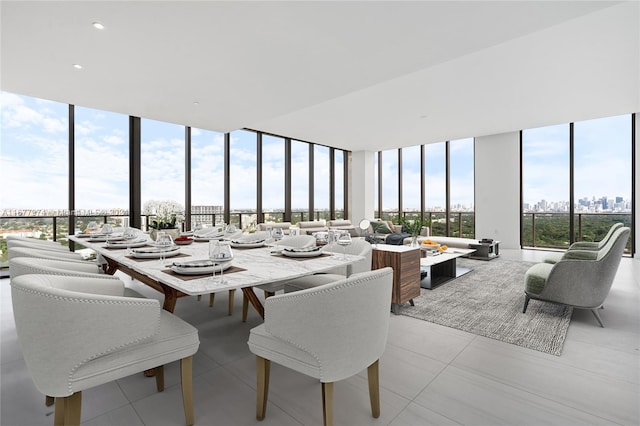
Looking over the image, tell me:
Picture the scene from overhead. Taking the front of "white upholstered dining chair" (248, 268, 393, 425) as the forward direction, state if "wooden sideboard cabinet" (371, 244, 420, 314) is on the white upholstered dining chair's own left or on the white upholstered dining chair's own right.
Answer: on the white upholstered dining chair's own right

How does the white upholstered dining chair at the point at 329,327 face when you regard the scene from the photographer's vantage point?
facing away from the viewer and to the left of the viewer

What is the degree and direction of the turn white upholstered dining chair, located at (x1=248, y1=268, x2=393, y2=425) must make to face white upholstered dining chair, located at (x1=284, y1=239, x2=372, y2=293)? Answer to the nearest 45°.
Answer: approximately 45° to its right

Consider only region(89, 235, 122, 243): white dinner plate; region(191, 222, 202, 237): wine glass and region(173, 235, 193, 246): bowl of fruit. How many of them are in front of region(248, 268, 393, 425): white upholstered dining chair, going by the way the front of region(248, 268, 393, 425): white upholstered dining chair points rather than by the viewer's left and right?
3

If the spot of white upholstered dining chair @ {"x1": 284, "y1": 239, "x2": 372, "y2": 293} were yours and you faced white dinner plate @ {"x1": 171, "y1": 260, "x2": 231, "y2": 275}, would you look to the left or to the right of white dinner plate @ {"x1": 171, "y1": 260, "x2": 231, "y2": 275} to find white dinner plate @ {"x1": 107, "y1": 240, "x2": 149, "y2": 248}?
right

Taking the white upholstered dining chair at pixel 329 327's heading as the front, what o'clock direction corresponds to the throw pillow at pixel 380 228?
The throw pillow is roughly at 2 o'clock from the white upholstered dining chair.

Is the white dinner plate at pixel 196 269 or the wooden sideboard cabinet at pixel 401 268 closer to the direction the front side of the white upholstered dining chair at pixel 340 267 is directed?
the white dinner plate

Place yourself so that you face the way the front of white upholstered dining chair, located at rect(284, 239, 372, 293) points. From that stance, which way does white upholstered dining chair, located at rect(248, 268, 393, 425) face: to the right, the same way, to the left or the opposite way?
to the right
